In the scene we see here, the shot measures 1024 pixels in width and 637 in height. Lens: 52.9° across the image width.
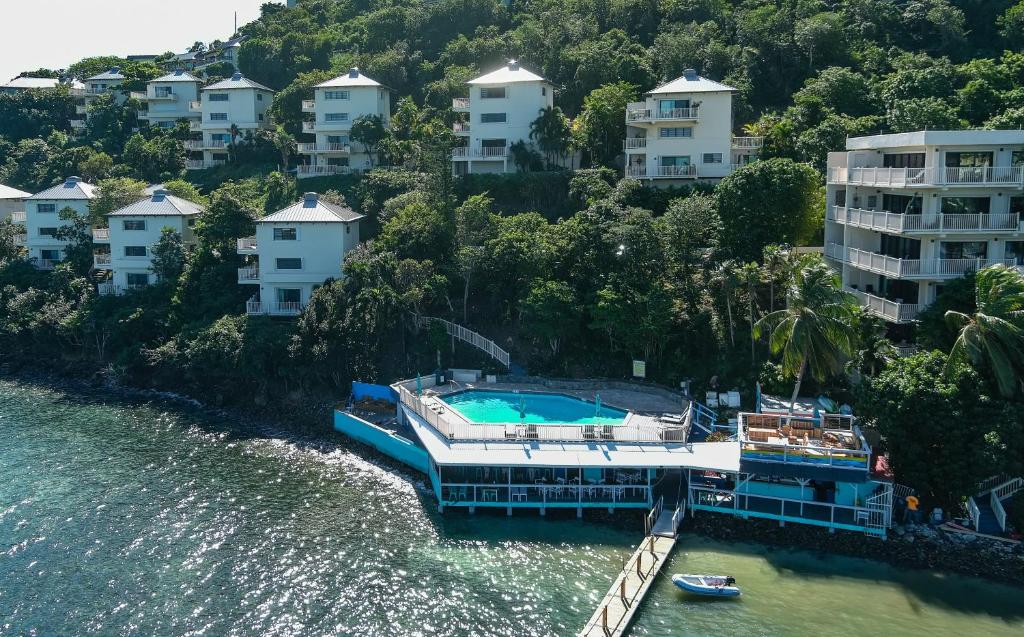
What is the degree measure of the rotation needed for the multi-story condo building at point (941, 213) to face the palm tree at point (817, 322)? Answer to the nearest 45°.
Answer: approximately 45° to its right

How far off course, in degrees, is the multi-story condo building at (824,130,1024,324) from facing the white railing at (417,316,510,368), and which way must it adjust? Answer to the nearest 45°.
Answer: approximately 90° to its right

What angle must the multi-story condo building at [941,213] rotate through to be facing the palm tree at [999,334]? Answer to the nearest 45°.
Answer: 0° — it already faces it

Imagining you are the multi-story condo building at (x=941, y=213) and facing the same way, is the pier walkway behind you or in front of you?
in front

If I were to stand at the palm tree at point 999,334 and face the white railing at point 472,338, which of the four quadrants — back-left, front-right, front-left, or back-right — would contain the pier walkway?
front-left

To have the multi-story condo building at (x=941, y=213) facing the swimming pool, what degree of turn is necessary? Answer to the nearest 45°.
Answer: approximately 90° to its right

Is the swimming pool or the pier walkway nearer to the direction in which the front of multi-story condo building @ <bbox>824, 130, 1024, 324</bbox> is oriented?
the pier walkway

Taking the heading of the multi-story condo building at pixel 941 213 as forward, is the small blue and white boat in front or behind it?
in front

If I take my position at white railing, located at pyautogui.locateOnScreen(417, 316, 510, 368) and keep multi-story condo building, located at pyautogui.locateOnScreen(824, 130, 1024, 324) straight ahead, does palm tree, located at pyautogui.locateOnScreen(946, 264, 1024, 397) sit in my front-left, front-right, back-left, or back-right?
front-right

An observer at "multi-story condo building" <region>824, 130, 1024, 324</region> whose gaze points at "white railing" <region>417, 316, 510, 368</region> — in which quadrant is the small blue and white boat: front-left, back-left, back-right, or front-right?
front-left

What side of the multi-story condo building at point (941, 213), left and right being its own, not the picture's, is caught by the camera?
front

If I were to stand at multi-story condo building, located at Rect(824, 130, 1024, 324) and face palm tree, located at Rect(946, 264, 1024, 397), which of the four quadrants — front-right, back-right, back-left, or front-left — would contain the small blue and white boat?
front-right

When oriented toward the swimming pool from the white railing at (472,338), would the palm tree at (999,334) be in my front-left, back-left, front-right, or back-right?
front-left

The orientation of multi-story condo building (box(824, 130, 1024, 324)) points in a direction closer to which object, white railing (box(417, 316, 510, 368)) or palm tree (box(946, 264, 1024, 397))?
the palm tree
